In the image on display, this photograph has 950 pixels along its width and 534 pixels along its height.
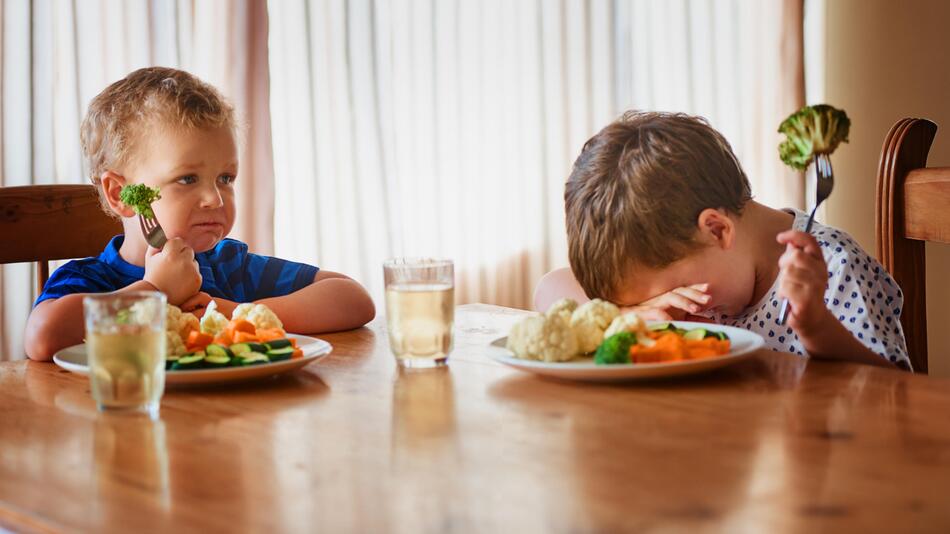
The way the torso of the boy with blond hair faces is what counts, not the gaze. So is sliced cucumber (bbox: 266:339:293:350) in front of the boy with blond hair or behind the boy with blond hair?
in front

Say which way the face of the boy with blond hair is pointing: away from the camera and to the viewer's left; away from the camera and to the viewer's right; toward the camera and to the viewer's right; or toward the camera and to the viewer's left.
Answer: toward the camera and to the viewer's right

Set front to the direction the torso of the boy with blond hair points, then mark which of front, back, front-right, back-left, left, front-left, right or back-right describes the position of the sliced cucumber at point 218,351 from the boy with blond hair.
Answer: front-right

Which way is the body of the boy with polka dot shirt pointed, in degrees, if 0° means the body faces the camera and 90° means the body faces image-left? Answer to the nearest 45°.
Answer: approximately 45°

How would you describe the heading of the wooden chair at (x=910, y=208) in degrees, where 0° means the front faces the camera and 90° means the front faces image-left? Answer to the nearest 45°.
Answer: approximately 45°

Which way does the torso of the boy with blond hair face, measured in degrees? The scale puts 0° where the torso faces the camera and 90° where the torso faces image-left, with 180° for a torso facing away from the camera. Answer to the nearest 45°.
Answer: approximately 315°

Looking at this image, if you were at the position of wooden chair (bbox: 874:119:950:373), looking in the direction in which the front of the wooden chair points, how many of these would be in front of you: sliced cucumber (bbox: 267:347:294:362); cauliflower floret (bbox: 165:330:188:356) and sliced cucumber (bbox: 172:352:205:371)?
3
